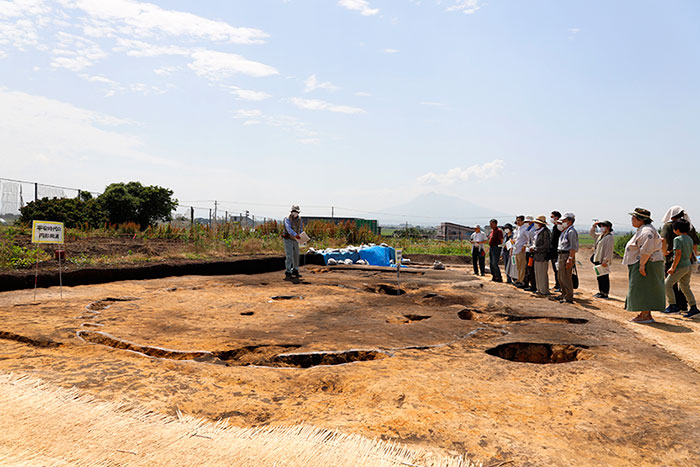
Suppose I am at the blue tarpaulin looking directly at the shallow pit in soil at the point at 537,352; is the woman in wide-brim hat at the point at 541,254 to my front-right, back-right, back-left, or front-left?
front-left

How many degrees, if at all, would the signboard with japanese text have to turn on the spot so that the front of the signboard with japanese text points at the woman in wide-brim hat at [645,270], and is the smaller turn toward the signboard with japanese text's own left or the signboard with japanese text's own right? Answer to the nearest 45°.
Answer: approximately 45° to the signboard with japanese text's own left

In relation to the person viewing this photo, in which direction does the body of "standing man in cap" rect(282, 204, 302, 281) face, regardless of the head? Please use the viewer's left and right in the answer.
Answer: facing the viewer and to the right of the viewer

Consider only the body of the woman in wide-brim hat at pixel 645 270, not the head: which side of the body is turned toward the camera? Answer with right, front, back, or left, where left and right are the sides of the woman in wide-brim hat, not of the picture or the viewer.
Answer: left

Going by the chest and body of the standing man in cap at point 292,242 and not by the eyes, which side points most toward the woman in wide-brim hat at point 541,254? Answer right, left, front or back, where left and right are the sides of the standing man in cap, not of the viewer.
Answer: front

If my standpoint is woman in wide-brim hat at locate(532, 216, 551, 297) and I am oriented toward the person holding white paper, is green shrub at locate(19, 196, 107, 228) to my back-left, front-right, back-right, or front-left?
back-left

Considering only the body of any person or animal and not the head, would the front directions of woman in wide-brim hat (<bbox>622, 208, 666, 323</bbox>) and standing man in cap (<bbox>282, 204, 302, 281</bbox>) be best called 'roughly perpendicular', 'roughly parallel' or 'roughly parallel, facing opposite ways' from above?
roughly parallel, facing opposite ways

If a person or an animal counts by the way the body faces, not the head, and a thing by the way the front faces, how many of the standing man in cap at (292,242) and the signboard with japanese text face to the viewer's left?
0

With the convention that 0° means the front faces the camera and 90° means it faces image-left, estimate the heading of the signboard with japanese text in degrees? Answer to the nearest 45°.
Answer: approximately 0°

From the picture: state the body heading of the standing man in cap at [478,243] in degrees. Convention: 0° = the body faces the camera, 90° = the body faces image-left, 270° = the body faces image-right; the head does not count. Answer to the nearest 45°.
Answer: approximately 45°

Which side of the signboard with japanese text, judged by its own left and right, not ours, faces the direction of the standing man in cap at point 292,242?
left

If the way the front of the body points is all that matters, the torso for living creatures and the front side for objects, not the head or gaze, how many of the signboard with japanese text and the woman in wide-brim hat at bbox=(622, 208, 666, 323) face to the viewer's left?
1

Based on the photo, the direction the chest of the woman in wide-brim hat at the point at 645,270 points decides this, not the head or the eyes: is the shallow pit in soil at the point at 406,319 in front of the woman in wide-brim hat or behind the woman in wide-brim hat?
in front

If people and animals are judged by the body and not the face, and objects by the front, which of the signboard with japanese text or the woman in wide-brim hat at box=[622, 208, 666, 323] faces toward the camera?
the signboard with japanese text

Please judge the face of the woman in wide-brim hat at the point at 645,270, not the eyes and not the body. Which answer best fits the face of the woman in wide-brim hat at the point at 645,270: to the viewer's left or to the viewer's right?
to the viewer's left
